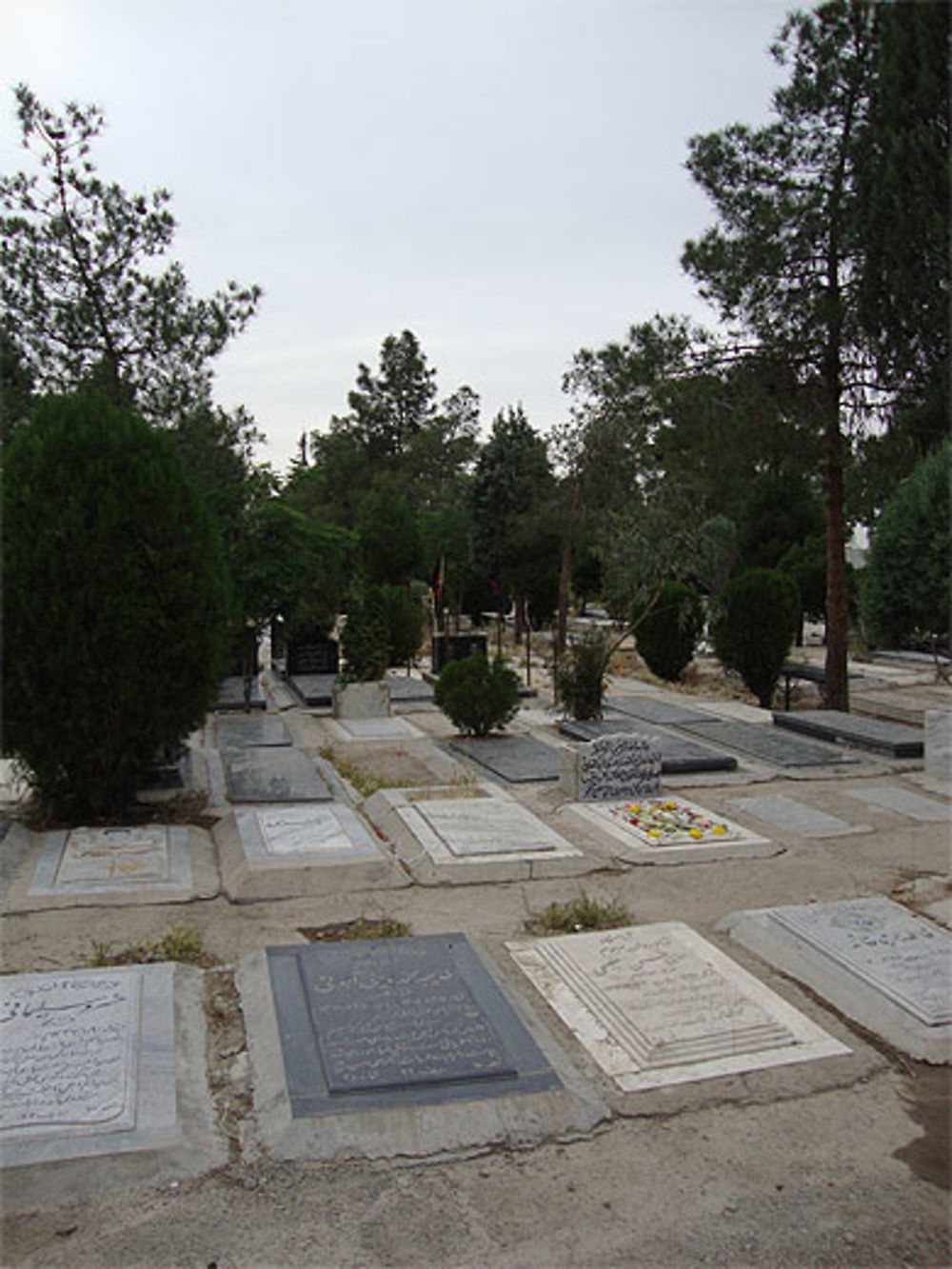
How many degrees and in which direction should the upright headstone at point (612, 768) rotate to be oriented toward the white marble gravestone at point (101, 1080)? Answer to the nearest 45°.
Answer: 0° — it already faces it

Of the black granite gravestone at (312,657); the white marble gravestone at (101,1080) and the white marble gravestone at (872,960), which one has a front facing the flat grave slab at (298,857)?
the black granite gravestone

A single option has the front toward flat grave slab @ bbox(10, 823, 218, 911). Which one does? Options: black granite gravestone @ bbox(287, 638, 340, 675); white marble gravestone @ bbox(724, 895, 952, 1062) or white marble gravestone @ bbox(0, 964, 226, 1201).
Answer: the black granite gravestone

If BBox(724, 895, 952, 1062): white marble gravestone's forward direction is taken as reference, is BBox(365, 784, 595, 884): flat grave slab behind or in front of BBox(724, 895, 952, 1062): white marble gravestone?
behind

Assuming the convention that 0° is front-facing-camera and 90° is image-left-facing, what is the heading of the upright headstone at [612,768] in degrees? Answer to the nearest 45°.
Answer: approximately 0°

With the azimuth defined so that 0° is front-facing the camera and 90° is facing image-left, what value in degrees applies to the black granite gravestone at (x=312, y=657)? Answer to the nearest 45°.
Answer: approximately 0°

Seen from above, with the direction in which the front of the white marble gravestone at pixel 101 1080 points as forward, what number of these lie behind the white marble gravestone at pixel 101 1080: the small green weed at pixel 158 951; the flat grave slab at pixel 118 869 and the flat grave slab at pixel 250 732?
3

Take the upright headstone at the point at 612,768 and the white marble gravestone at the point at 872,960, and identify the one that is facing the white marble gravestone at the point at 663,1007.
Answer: the upright headstone

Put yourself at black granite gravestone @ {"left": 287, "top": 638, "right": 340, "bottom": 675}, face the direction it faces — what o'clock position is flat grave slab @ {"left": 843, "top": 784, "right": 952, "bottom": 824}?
The flat grave slab is roughly at 11 o'clock from the black granite gravestone.

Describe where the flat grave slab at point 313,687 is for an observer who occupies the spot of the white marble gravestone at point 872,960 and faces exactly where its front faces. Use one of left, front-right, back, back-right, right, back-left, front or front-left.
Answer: back

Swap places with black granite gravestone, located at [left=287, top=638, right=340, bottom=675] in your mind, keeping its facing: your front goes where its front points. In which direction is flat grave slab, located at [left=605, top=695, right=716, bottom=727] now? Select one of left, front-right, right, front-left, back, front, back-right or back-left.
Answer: front-left
